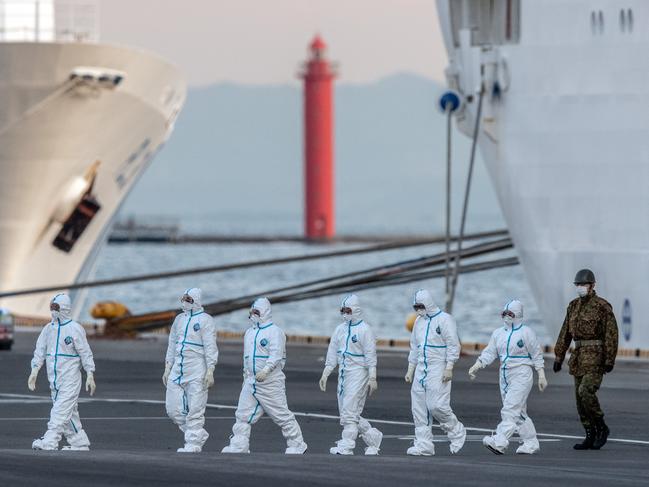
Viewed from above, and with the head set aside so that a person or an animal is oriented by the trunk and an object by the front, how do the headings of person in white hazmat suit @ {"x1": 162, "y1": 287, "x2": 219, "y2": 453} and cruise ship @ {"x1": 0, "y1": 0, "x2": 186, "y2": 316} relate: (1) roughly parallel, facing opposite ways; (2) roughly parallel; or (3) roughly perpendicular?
roughly perpendicular

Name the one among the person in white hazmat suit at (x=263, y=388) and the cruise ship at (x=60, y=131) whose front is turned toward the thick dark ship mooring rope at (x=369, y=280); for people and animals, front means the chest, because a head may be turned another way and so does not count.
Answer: the cruise ship

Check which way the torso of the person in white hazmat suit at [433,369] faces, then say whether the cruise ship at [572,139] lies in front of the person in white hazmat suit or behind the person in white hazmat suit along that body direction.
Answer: behind

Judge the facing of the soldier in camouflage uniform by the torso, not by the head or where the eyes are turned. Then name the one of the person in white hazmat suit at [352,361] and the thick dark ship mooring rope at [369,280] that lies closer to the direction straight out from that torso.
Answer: the person in white hazmat suit

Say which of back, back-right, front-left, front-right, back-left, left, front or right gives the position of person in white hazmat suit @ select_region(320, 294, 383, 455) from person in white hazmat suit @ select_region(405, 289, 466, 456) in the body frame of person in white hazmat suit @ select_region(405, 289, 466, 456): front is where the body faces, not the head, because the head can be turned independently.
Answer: front-right

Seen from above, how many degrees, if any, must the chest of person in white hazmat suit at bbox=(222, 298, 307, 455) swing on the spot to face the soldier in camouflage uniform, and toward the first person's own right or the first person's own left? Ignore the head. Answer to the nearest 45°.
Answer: approximately 135° to the first person's own left
